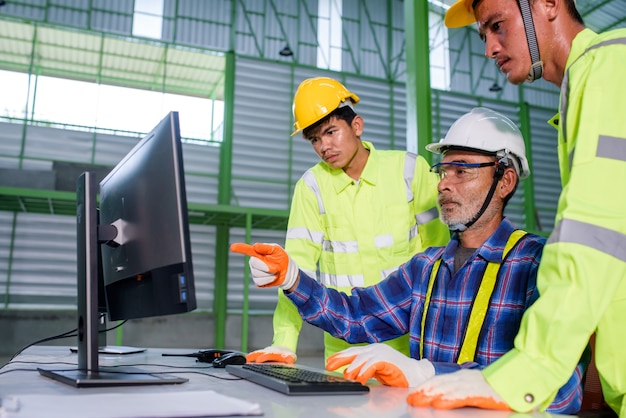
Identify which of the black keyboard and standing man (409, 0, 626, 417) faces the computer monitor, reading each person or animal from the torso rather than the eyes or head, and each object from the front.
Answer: the standing man

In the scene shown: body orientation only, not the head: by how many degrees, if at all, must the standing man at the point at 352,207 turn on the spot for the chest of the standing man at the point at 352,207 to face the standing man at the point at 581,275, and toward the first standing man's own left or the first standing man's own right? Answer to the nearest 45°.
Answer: approximately 45° to the first standing man's own left

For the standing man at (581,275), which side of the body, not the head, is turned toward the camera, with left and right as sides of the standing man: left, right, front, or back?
left

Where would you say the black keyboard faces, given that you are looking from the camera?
facing to the right of the viewer

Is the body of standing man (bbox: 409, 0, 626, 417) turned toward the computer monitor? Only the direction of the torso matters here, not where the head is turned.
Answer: yes

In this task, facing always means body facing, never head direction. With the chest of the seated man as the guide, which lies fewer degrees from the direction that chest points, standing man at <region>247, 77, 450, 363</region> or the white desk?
the white desk

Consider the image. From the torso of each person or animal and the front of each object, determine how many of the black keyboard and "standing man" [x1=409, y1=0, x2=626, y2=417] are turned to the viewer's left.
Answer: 1

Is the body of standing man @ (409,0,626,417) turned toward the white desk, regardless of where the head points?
yes

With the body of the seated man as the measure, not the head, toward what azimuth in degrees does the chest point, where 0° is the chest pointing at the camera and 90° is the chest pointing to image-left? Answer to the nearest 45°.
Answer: approximately 45°

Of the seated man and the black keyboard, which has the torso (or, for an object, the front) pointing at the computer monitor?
the seated man
